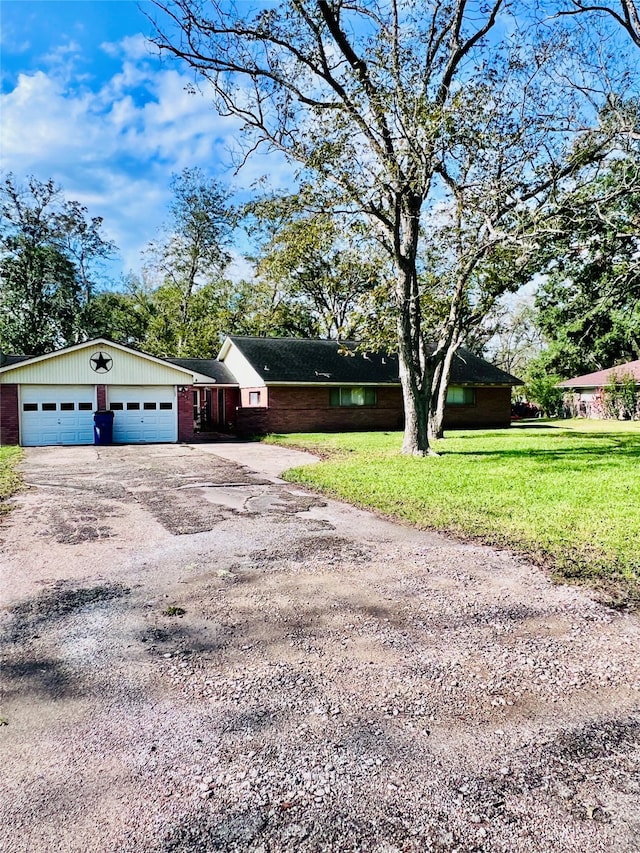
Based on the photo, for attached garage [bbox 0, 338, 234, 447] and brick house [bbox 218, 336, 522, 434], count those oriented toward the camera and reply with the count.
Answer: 2

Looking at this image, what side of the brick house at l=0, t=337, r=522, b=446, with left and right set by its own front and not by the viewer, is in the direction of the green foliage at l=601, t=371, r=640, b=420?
left

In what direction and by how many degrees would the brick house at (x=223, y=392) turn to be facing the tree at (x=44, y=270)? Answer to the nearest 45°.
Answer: approximately 135° to its right

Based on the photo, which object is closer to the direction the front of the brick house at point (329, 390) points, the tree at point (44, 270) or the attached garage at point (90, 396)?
the attached garage

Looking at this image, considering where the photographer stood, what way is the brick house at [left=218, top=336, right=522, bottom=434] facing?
facing the viewer

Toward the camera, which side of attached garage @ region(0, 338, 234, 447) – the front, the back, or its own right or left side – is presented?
front

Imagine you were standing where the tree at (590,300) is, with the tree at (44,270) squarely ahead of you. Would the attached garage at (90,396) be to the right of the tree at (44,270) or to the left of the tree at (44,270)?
left

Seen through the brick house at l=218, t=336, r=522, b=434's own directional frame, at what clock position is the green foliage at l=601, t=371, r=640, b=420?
The green foliage is roughly at 8 o'clock from the brick house.
